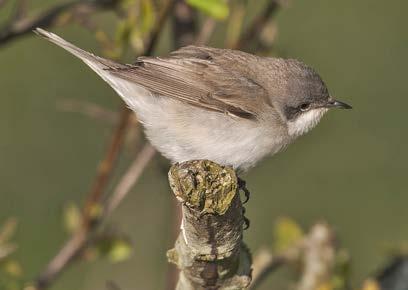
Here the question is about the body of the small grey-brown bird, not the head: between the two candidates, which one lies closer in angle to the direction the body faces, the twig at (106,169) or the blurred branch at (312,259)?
the blurred branch

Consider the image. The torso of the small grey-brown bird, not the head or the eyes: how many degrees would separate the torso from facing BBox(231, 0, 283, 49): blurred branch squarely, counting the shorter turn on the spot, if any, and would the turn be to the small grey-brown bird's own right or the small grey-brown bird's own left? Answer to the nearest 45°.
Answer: approximately 90° to the small grey-brown bird's own left

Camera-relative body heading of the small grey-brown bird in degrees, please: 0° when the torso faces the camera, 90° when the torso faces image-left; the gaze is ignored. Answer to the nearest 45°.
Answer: approximately 270°

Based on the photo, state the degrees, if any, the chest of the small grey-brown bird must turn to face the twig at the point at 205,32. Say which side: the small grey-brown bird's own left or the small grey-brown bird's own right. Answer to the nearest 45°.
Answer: approximately 90° to the small grey-brown bird's own left

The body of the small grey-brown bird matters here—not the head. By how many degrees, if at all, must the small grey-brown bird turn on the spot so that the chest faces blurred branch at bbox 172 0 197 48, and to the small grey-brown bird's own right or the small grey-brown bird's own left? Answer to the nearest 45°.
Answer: approximately 135° to the small grey-brown bird's own left

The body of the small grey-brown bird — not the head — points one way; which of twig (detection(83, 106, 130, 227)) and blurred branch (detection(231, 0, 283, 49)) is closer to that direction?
the blurred branch

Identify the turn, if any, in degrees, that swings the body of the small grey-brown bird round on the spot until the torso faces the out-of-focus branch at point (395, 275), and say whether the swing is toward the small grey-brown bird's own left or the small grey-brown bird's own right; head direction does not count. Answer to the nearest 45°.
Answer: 0° — it already faces it

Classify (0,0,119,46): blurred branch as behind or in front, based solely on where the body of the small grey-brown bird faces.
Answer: behind
